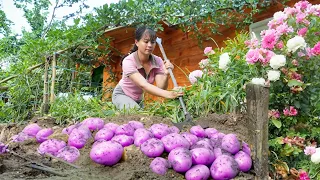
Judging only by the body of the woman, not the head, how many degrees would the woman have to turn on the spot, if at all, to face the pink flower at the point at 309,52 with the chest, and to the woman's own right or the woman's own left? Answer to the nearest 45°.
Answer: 0° — they already face it

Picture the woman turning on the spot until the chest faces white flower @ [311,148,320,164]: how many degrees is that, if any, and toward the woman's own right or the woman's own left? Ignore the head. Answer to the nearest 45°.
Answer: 0° — they already face it

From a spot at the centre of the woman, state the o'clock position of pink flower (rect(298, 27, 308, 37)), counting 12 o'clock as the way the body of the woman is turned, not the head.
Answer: The pink flower is roughly at 12 o'clock from the woman.

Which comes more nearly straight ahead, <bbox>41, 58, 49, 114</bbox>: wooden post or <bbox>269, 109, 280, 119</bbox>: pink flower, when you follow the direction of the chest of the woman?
the pink flower

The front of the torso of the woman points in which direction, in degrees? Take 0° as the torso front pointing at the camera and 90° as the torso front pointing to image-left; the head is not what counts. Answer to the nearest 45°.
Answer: approximately 315°

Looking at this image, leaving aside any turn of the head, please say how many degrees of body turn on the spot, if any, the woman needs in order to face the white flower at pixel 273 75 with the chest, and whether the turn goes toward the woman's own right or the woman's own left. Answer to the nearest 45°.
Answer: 0° — they already face it

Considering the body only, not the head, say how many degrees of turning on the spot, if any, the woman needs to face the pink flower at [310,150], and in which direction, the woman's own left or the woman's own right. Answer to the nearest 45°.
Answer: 0° — they already face it

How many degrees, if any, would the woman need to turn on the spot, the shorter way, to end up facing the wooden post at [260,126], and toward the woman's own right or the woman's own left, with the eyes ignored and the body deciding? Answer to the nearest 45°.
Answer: approximately 45° to the woman's own right
